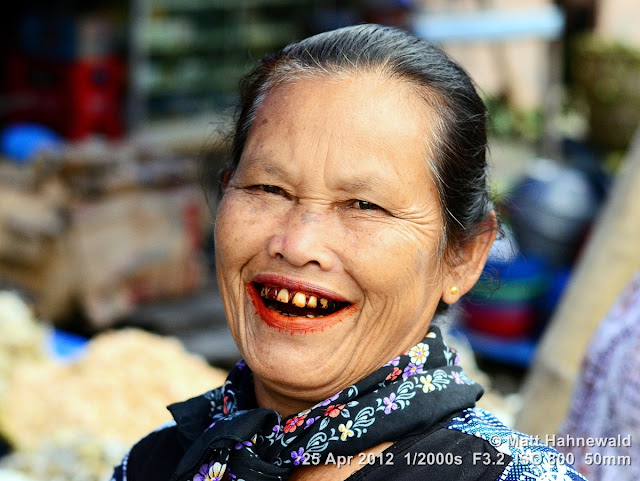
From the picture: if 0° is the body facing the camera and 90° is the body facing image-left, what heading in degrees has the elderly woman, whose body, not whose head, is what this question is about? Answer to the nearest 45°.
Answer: approximately 45°

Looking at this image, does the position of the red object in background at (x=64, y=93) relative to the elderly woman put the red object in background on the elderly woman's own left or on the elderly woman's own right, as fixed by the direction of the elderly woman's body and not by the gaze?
on the elderly woman's own right

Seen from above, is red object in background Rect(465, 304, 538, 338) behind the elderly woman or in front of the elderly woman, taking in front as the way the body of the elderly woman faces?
behind
